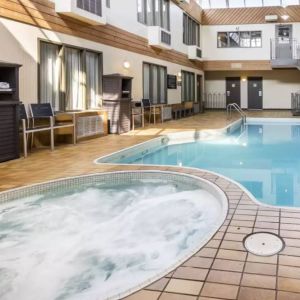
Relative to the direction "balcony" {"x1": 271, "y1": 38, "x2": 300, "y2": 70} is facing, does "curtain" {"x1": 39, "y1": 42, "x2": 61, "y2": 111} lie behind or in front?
in front

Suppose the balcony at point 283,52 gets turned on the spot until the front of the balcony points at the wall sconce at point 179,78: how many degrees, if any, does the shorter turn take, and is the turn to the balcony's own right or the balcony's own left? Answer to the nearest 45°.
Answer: approximately 45° to the balcony's own right

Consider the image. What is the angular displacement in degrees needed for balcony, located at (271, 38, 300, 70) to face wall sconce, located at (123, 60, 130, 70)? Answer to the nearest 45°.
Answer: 0° — it already faces it

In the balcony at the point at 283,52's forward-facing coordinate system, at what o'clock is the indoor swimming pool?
The indoor swimming pool is roughly at 12 o'clock from the balcony.

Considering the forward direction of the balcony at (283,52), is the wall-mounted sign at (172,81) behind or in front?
in front

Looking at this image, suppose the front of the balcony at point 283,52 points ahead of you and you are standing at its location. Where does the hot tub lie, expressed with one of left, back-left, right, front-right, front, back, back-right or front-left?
front

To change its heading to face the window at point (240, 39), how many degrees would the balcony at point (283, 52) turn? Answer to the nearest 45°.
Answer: approximately 90° to its right

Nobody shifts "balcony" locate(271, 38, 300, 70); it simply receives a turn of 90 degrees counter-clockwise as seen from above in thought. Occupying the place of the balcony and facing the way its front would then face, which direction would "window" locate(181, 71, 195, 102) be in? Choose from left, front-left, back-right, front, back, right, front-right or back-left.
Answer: back-right

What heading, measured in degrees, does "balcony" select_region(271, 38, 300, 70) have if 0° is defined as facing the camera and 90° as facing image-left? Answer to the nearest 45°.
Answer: approximately 0°
